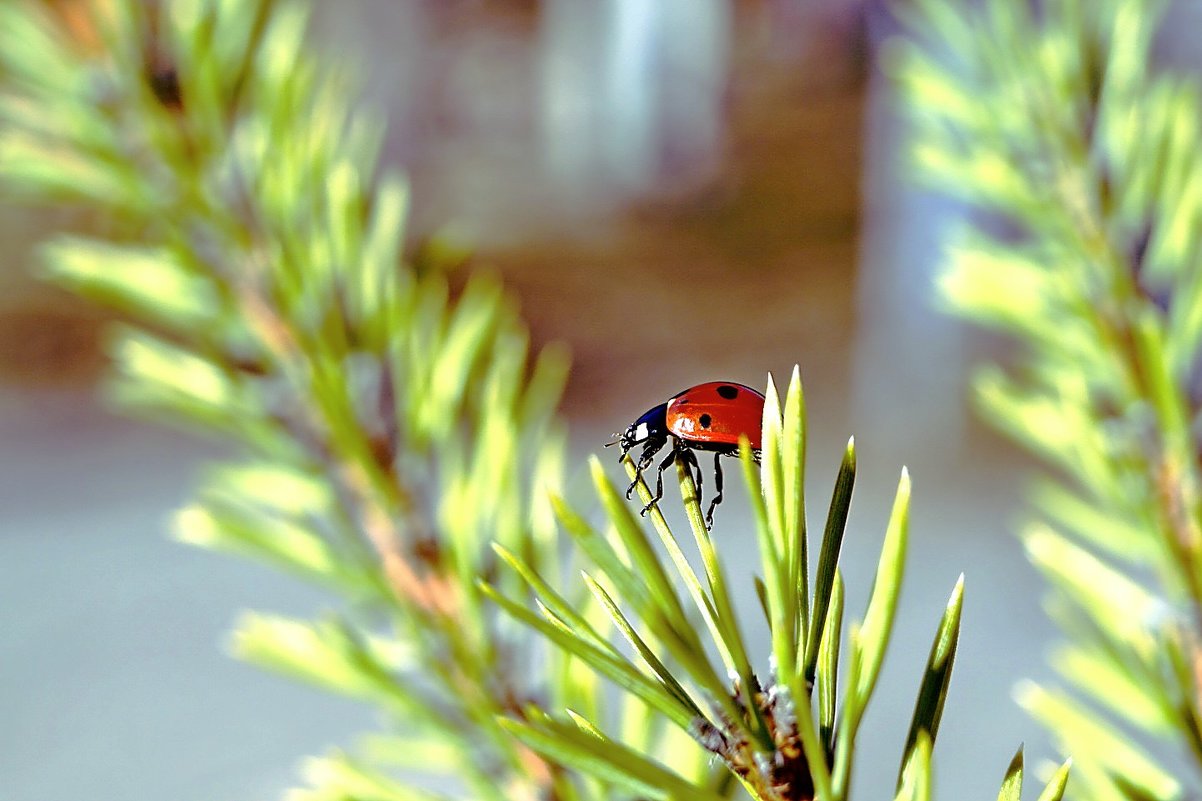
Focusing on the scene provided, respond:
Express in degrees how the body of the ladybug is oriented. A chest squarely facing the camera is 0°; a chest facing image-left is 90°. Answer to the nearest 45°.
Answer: approximately 90°
